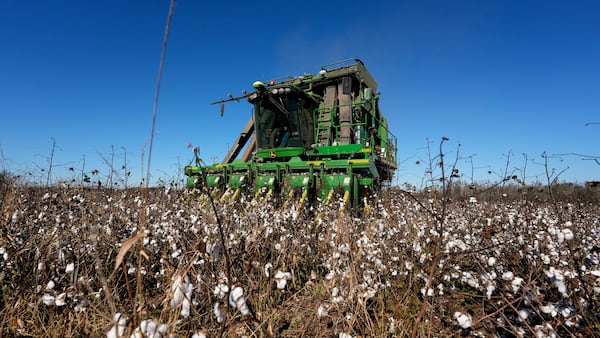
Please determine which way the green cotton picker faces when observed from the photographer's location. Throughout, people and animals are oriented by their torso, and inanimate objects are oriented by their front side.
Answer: facing the viewer and to the left of the viewer
